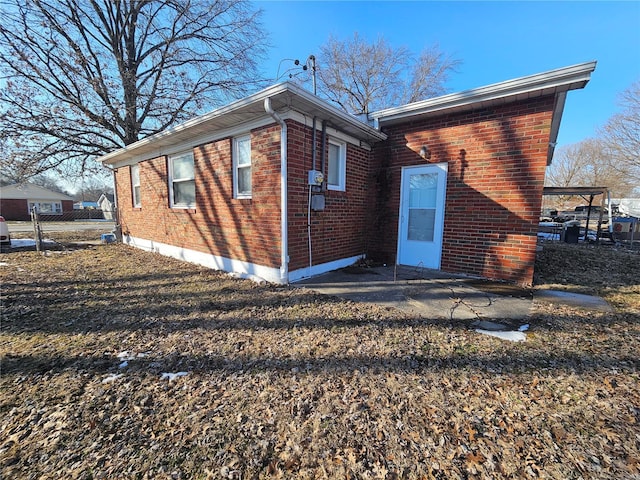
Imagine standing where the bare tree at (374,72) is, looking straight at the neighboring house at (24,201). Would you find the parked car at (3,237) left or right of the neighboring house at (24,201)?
left

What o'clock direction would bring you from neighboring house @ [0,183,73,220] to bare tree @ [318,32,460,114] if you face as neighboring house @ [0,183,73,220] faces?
The bare tree is roughly at 11 o'clock from the neighboring house.

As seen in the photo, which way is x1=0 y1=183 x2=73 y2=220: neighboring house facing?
toward the camera

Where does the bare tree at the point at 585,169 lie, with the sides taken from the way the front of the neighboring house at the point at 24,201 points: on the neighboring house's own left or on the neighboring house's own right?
on the neighboring house's own left

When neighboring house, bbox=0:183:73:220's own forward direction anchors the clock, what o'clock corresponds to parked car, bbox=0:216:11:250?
The parked car is roughly at 12 o'clock from the neighboring house.

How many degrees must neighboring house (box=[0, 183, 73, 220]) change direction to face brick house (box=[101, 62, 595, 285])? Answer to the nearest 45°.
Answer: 0° — it already faces it

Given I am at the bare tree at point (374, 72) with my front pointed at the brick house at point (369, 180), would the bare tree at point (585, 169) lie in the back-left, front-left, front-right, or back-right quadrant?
back-left

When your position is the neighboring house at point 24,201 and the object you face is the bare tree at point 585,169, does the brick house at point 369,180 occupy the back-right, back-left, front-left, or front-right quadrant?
front-right
